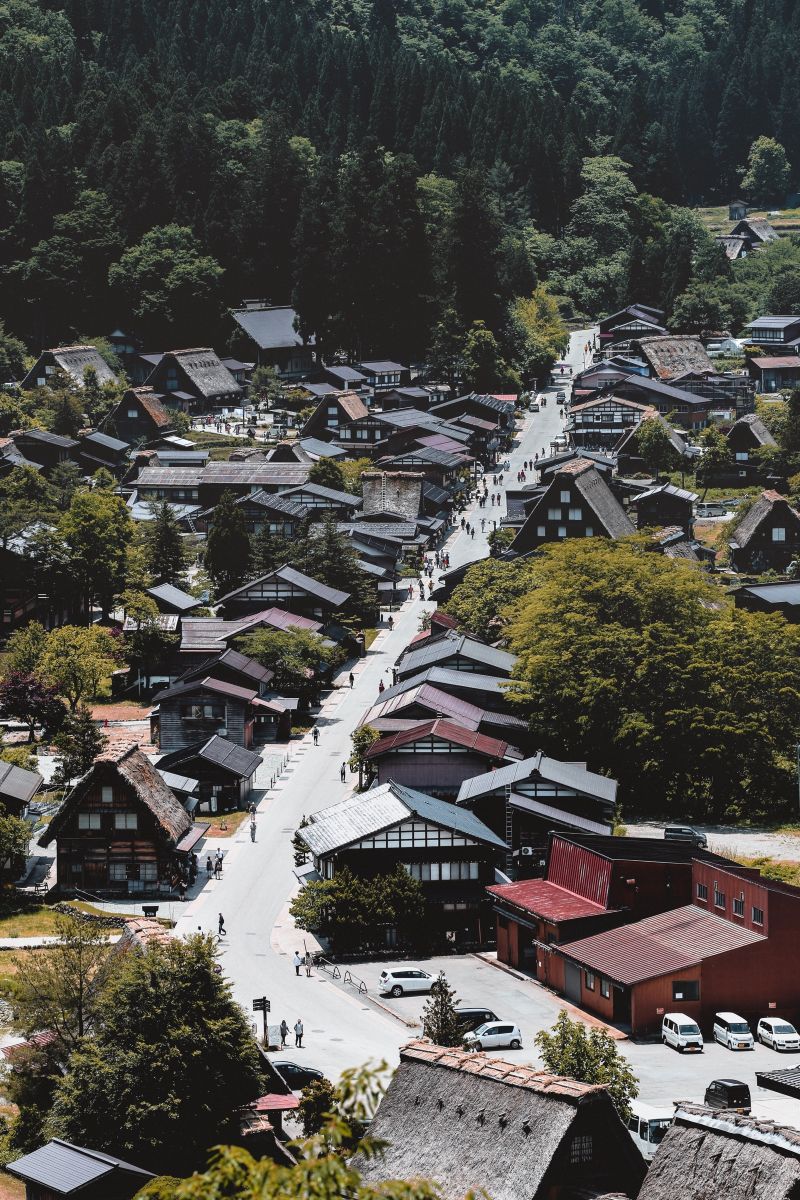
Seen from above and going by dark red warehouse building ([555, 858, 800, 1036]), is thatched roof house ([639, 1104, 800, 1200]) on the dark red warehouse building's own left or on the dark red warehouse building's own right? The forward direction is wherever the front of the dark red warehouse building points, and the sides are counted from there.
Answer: on the dark red warehouse building's own left

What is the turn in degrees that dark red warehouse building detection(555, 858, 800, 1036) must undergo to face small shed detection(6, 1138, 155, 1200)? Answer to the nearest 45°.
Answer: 0° — it already faces it

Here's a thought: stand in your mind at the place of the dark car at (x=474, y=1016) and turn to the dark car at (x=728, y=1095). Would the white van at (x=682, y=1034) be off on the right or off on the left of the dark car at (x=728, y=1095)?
left

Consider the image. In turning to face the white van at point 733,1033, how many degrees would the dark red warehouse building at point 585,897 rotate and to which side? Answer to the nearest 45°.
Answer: approximately 90° to its left

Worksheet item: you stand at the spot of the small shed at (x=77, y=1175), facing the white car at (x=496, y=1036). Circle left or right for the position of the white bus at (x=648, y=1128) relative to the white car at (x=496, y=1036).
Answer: right

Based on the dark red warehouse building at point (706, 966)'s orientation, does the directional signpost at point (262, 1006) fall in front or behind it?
in front

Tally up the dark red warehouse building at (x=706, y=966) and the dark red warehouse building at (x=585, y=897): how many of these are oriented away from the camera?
0

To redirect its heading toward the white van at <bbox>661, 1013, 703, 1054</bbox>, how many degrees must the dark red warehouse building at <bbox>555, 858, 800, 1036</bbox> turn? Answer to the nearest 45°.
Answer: approximately 45° to its left

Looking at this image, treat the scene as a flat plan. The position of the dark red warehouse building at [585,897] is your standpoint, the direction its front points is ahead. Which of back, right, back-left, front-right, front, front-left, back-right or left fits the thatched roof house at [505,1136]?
front-left

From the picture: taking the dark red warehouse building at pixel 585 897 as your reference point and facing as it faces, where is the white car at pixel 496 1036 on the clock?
The white car is roughly at 11 o'clock from the dark red warehouse building.

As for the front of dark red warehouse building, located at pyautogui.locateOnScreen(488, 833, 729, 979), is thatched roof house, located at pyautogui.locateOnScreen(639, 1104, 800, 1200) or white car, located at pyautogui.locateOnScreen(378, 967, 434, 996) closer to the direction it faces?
the white car

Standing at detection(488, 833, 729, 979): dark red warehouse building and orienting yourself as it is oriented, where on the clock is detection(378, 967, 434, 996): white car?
The white car is roughly at 12 o'clock from the dark red warehouse building.

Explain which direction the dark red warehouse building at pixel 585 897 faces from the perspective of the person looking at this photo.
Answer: facing the viewer and to the left of the viewer

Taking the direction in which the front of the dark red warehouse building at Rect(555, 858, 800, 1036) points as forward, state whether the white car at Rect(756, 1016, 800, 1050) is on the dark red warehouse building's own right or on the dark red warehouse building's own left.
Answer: on the dark red warehouse building's own left

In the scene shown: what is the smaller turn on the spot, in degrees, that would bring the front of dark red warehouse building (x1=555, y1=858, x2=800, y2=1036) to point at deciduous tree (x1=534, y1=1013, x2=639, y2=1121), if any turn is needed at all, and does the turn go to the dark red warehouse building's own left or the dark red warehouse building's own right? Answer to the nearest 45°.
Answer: approximately 45° to the dark red warehouse building's own left

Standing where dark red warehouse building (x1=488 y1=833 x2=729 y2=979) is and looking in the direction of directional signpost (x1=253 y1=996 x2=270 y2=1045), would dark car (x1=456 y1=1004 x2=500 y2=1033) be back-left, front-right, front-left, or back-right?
front-left

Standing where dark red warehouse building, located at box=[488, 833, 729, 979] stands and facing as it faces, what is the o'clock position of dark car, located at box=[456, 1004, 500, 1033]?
The dark car is roughly at 11 o'clock from the dark red warehouse building.

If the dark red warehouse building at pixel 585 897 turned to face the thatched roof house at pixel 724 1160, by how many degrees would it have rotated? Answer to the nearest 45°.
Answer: approximately 45° to its left
